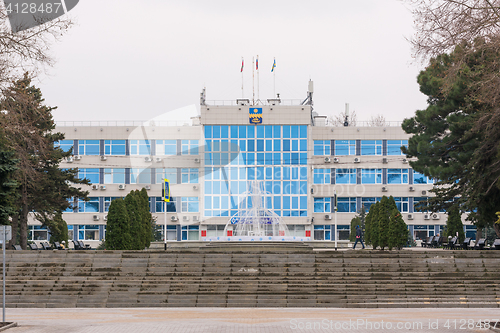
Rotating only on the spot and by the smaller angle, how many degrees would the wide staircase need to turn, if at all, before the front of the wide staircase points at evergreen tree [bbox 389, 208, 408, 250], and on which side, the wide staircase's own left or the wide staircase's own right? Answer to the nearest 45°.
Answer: approximately 135° to the wide staircase's own left

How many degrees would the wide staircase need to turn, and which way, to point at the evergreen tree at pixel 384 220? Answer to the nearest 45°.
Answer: approximately 135° to its left

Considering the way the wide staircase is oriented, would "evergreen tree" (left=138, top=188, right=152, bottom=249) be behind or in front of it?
behind

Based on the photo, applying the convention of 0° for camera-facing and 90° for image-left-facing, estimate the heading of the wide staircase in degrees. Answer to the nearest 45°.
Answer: approximately 0°
